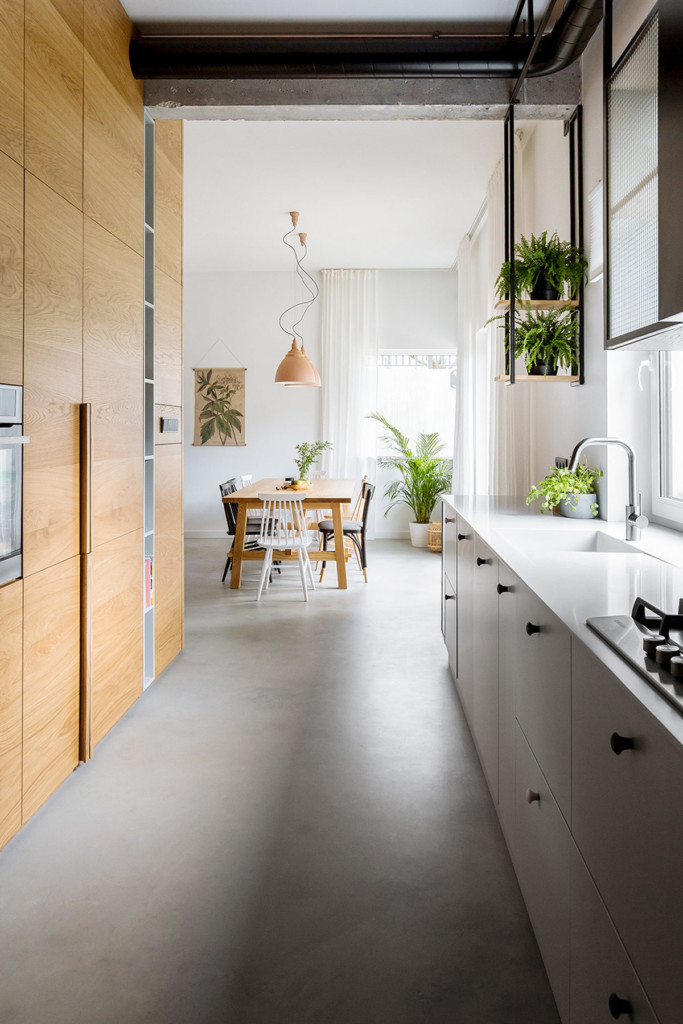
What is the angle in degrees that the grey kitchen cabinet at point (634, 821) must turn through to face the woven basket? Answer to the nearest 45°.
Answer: approximately 90° to its right

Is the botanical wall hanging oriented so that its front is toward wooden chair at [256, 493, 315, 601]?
yes

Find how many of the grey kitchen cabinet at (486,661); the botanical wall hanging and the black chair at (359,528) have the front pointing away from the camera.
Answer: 0

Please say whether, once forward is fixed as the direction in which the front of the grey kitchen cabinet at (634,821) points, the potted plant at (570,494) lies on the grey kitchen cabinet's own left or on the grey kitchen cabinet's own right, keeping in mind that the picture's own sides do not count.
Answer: on the grey kitchen cabinet's own right

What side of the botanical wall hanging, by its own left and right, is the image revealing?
front

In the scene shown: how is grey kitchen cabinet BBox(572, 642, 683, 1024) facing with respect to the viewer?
to the viewer's left

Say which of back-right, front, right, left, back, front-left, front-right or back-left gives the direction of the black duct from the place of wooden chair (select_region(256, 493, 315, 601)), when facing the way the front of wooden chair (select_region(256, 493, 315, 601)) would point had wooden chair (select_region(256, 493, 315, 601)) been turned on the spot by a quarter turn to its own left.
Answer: left

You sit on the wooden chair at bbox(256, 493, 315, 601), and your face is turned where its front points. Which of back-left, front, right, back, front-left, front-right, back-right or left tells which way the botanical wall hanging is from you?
front

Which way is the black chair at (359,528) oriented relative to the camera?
to the viewer's left

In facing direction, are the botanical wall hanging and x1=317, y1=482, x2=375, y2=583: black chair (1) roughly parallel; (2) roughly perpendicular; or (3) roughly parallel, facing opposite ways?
roughly perpendicular

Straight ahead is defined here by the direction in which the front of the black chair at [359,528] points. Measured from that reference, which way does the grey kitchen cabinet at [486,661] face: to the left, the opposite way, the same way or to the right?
the same way

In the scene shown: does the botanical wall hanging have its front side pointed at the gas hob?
yes

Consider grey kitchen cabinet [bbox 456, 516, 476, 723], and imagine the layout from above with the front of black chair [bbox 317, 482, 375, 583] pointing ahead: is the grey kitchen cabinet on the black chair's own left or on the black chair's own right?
on the black chair's own left

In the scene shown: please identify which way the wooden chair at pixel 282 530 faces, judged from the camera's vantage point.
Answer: facing away from the viewer

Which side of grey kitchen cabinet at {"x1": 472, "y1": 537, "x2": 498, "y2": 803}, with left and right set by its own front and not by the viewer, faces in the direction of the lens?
left

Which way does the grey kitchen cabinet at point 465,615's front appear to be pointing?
to the viewer's left

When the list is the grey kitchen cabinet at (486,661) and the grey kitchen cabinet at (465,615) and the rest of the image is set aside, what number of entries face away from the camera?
0
